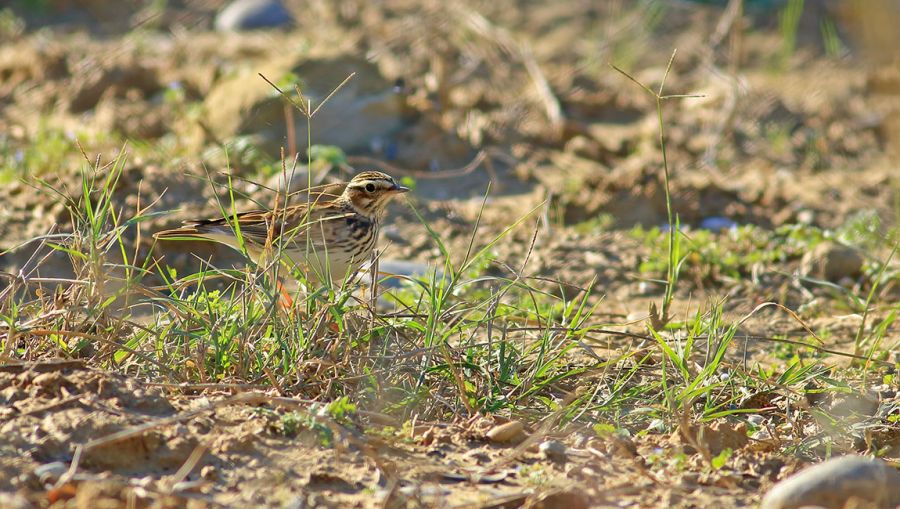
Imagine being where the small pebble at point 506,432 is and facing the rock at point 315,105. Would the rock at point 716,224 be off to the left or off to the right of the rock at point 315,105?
right

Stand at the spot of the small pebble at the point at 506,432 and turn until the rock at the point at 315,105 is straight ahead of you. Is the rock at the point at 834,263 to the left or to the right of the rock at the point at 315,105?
right

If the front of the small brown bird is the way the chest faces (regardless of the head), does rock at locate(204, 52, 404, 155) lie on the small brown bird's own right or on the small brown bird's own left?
on the small brown bird's own left

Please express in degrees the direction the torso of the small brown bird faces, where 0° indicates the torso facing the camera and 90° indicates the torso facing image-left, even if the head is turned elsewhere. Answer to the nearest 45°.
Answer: approximately 270°

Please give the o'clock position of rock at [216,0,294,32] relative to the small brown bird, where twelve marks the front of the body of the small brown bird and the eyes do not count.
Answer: The rock is roughly at 9 o'clock from the small brown bird.

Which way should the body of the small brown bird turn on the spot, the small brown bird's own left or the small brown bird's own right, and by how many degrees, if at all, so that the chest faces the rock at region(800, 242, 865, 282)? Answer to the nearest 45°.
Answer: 0° — it already faces it

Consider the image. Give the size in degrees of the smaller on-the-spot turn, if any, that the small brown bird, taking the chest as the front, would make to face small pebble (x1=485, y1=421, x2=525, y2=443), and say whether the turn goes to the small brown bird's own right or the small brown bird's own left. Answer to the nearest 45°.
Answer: approximately 90° to the small brown bird's own right

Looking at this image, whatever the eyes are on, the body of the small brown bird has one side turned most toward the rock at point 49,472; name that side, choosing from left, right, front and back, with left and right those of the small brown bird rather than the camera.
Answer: right

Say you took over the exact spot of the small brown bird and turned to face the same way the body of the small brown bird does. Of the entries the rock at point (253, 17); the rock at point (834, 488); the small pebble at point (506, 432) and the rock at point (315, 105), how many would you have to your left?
2

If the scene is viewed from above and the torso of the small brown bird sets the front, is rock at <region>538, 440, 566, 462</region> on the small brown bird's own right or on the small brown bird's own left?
on the small brown bird's own right

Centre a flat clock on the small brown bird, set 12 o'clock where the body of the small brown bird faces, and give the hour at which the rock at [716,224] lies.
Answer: The rock is roughly at 11 o'clock from the small brown bird.

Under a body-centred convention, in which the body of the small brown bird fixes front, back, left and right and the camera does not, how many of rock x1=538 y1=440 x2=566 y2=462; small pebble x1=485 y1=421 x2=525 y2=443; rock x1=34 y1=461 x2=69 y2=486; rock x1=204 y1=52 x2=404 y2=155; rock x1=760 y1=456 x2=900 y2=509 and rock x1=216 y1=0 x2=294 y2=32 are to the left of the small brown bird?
2
